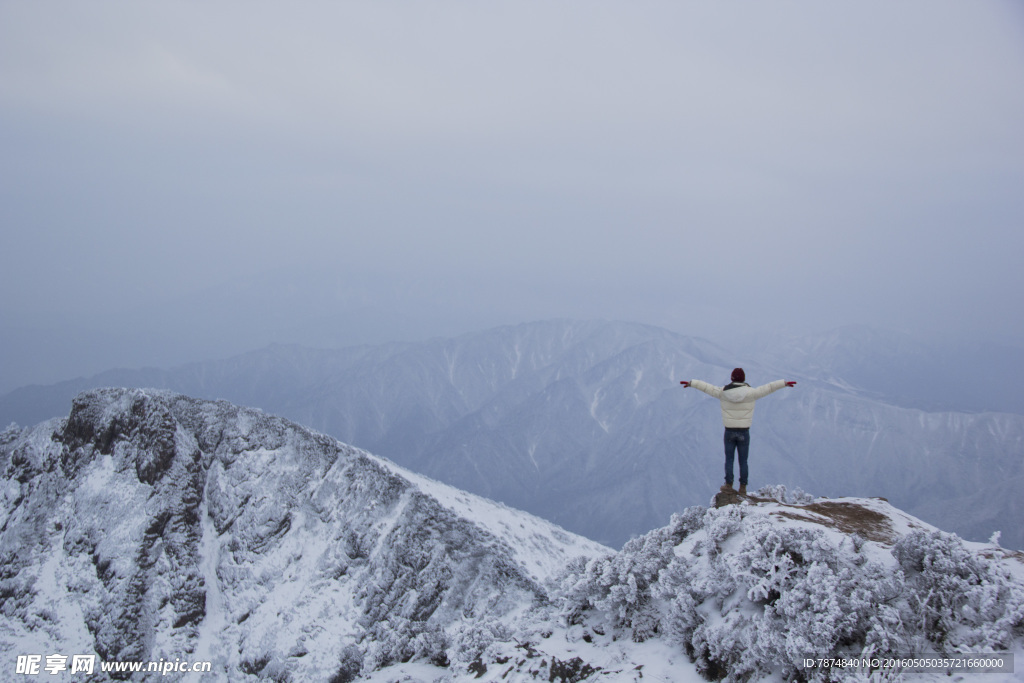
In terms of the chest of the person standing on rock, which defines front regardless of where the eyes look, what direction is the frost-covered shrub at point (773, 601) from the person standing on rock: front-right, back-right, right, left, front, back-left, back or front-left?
back

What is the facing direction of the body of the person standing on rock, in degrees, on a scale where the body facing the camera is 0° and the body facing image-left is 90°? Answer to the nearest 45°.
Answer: approximately 180°

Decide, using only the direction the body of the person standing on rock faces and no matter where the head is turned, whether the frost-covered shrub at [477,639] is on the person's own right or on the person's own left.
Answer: on the person's own left
